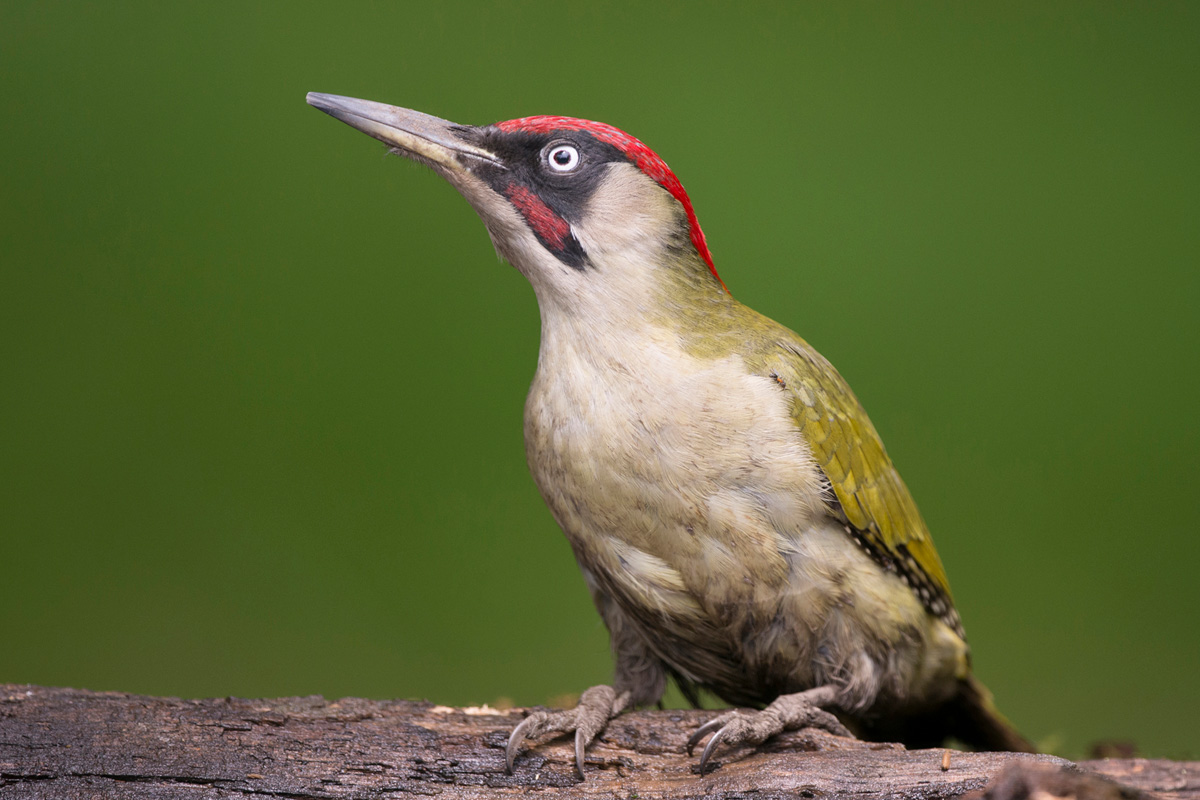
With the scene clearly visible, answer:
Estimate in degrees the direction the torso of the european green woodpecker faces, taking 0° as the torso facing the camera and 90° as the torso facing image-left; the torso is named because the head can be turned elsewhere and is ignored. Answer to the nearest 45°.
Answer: approximately 45°
